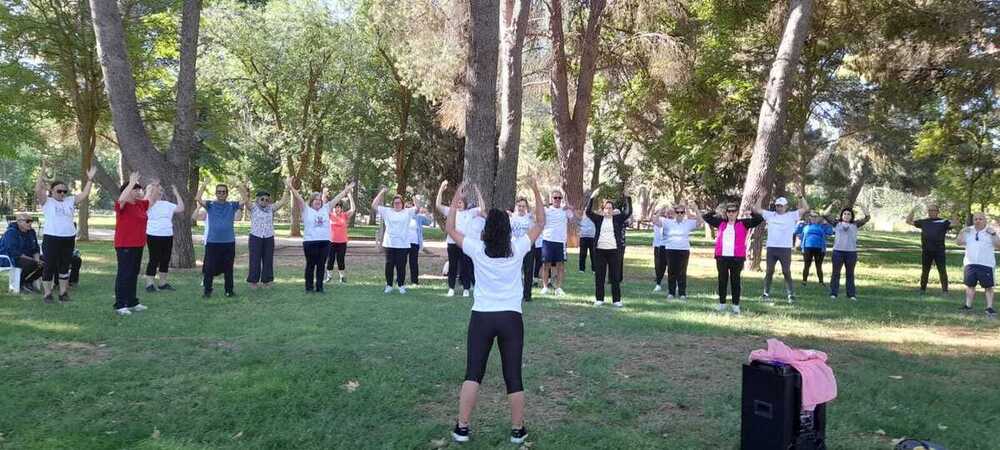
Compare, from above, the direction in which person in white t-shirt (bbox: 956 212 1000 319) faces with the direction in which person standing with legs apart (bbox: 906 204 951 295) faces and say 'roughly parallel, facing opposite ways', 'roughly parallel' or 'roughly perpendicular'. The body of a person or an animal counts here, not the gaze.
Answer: roughly parallel

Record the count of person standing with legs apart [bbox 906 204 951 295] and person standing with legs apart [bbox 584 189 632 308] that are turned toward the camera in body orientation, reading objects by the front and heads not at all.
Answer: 2

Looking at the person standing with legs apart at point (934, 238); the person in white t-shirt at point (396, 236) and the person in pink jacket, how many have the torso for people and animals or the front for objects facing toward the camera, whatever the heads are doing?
3

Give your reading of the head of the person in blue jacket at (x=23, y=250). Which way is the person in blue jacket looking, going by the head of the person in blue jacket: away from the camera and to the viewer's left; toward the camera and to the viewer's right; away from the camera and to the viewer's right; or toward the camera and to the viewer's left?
toward the camera and to the viewer's right

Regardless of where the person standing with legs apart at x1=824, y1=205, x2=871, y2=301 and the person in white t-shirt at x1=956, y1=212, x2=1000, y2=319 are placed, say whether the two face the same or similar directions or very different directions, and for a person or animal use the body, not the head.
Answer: same or similar directions

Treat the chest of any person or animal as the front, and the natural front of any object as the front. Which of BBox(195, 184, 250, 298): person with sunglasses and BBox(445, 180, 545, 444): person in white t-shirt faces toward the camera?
the person with sunglasses

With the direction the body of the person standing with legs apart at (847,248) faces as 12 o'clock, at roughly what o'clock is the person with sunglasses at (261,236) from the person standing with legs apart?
The person with sunglasses is roughly at 2 o'clock from the person standing with legs apart.

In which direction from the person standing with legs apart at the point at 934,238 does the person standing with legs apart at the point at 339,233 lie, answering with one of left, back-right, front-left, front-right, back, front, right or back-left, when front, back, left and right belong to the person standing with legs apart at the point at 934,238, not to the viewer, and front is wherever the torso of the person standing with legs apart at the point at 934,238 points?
front-right

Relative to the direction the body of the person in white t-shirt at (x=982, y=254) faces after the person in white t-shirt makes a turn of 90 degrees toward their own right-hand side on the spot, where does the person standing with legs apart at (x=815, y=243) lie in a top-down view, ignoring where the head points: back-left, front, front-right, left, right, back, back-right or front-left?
front-right

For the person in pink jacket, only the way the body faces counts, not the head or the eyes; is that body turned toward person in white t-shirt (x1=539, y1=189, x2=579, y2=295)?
no

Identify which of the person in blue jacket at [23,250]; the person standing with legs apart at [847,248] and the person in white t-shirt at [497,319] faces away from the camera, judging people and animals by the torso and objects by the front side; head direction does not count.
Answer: the person in white t-shirt

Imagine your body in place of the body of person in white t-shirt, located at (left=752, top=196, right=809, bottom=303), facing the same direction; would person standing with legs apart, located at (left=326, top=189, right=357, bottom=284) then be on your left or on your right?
on your right

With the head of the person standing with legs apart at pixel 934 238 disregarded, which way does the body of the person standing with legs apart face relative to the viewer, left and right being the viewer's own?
facing the viewer

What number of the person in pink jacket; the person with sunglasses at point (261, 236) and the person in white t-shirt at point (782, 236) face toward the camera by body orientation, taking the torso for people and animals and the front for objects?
3

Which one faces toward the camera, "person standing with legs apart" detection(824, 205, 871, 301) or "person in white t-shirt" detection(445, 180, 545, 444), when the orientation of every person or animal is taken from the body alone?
the person standing with legs apart

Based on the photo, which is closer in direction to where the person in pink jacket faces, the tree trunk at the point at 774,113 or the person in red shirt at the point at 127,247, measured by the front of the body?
the person in red shirt

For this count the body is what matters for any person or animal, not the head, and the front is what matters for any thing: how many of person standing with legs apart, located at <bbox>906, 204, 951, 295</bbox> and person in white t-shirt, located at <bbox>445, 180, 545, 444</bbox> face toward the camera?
1

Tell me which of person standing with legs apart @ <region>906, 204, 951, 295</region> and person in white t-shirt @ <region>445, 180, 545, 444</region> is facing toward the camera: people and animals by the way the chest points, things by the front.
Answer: the person standing with legs apart

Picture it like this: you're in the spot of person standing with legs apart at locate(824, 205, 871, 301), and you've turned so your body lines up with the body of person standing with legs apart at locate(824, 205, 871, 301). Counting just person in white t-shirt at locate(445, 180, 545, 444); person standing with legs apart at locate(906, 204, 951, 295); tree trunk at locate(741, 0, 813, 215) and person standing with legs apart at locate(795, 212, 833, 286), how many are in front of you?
1

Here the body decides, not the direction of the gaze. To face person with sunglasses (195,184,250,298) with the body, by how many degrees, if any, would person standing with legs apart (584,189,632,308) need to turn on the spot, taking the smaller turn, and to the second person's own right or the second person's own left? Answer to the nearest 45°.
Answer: approximately 90° to the second person's own right

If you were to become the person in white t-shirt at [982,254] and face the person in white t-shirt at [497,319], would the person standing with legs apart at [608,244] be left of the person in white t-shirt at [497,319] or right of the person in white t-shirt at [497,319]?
right
